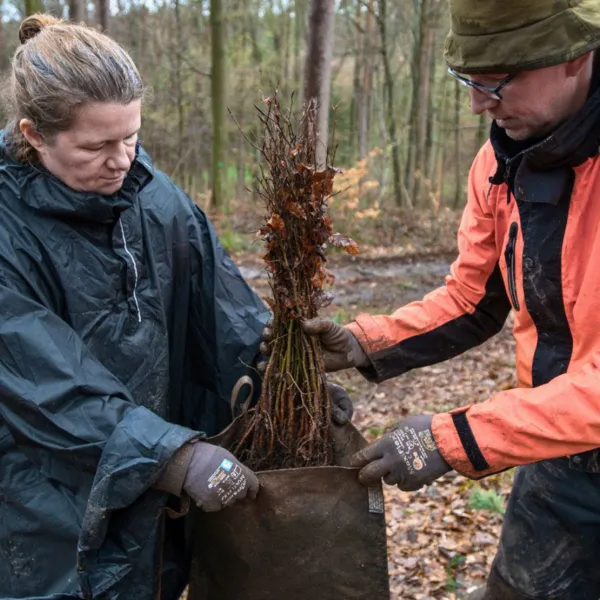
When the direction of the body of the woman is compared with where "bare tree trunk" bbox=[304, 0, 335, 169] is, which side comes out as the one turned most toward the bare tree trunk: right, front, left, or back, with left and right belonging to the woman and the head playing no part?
left

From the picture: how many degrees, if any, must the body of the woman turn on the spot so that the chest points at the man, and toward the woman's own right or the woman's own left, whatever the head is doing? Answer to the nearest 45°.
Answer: approximately 45° to the woman's own left

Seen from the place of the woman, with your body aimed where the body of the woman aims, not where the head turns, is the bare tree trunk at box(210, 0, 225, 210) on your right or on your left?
on your left

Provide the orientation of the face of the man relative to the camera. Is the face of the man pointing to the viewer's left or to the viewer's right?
to the viewer's left

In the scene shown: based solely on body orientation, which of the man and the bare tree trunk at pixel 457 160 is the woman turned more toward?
the man

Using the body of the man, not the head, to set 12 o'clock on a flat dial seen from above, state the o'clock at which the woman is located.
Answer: The woman is roughly at 1 o'clock from the man.

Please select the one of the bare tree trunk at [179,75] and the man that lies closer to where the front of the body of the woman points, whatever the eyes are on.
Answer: the man

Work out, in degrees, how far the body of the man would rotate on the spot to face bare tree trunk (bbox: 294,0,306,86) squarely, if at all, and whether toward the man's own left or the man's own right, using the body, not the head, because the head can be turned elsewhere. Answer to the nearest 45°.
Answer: approximately 135° to the man's own right

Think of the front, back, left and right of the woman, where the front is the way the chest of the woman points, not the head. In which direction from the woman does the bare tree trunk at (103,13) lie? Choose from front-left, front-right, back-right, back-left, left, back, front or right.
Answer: back-left

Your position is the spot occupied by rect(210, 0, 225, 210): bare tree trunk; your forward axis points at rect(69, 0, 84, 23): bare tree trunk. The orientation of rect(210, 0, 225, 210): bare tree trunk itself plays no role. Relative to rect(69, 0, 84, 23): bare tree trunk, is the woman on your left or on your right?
left

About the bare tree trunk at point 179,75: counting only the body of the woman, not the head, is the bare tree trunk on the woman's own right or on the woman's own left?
on the woman's own left

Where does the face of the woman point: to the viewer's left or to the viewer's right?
to the viewer's right

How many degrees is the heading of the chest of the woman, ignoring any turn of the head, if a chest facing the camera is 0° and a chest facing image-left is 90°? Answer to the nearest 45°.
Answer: approximately 315°
